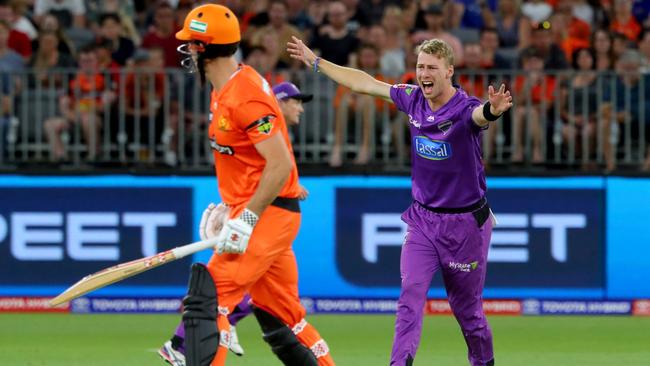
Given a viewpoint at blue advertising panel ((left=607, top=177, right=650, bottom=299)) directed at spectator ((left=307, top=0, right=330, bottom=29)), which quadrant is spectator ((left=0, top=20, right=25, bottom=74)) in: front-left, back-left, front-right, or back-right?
front-left

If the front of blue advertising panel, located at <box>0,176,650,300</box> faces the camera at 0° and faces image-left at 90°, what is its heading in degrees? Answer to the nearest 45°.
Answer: approximately 0°

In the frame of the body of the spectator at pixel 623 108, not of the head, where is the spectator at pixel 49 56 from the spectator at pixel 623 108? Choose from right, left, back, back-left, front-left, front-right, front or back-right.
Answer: right

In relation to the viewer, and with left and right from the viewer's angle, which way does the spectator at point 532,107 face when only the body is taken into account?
facing the viewer

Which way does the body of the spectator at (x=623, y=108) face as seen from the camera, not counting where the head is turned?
toward the camera

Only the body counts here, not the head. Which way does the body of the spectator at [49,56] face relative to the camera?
toward the camera

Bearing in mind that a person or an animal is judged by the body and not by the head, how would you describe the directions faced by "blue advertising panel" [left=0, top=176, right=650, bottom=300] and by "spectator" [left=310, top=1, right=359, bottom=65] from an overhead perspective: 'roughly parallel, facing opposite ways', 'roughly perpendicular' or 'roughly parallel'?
roughly parallel

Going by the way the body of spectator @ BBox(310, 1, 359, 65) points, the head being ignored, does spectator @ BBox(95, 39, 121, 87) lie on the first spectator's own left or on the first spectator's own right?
on the first spectator's own right

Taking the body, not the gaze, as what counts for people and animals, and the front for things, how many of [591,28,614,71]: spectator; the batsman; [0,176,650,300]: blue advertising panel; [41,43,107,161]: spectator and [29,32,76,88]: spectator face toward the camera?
4

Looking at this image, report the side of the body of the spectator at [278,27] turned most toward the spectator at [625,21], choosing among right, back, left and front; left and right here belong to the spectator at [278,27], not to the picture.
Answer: left
